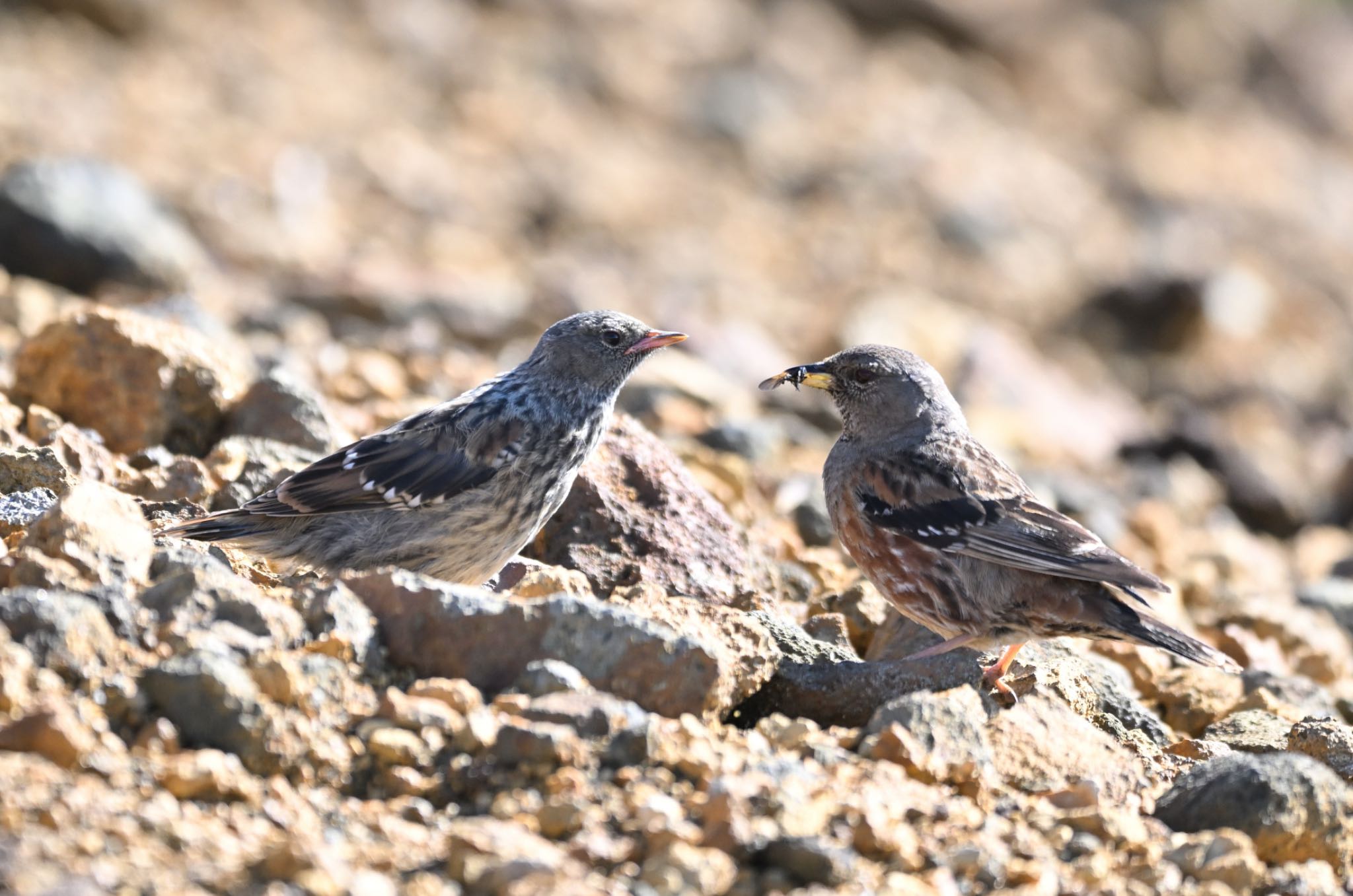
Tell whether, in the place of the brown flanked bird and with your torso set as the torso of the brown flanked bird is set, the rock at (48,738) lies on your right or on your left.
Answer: on your left

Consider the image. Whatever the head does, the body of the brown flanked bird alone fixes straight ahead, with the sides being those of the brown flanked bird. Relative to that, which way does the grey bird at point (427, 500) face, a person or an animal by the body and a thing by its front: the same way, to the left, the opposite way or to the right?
the opposite way

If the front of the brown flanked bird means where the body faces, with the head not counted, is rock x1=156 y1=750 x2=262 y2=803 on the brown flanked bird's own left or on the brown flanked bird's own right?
on the brown flanked bird's own left

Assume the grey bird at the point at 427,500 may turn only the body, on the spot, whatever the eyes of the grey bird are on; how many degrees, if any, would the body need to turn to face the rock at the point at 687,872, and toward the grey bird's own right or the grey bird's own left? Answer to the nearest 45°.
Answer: approximately 90° to the grey bird's own right

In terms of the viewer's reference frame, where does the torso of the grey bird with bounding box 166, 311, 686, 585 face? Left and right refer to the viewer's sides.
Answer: facing to the right of the viewer

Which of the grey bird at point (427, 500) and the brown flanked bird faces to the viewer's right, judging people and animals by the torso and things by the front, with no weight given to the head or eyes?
the grey bird

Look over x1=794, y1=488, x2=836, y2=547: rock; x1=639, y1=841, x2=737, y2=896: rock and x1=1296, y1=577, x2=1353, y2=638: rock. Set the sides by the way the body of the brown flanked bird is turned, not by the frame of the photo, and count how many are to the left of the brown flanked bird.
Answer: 1

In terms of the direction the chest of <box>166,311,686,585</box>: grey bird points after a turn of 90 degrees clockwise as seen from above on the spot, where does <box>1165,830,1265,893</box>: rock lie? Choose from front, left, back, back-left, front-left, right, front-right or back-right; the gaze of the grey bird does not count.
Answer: front-left

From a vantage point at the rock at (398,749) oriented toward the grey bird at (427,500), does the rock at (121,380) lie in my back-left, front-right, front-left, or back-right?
front-left

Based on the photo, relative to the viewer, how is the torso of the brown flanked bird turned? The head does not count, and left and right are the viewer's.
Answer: facing to the left of the viewer

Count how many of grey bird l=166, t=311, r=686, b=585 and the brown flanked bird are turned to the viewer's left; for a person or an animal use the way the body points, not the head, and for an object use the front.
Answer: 1

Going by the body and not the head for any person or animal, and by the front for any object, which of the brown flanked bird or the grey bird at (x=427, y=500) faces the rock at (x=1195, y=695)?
the grey bird

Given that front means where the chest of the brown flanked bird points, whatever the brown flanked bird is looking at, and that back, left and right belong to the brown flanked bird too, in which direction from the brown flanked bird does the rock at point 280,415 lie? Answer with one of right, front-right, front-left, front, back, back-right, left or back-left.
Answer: front

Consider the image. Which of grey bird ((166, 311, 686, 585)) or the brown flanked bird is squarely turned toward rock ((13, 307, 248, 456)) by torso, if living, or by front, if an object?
the brown flanked bird

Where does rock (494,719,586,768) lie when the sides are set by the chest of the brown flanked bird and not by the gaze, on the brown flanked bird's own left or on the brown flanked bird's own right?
on the brown flanked bird's own left

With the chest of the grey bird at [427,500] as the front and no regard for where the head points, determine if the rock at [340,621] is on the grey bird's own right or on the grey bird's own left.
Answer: on the grey bird's own right
